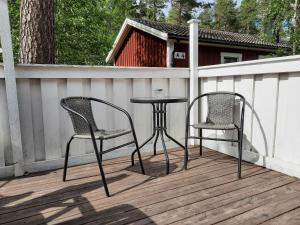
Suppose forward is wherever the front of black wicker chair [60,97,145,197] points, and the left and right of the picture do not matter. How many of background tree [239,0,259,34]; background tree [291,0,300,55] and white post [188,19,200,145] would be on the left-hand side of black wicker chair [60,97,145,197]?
3

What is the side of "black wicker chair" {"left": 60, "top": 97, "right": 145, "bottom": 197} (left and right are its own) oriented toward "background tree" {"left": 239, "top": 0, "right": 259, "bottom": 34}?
left

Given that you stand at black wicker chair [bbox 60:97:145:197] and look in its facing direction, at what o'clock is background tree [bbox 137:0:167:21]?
The background tree is roughly at 8 o'clock from the black wicker chair.

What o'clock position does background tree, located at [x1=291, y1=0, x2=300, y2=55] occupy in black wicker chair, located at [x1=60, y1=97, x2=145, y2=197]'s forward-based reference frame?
The background tree is roughly at 9 o'clock from the black wicker chair.

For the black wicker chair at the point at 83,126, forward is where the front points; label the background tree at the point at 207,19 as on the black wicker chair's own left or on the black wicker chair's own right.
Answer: on the black wicker chair's own left

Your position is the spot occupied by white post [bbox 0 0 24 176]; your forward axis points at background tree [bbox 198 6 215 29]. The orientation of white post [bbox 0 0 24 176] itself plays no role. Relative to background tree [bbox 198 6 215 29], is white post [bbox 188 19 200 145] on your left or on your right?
right

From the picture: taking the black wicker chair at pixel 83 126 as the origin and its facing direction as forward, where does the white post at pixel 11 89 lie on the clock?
The white post is roughly at 5 o'clock from the black wicker chair.

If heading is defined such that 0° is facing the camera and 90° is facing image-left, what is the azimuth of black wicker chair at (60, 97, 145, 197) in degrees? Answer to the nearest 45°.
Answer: approximately 315°
